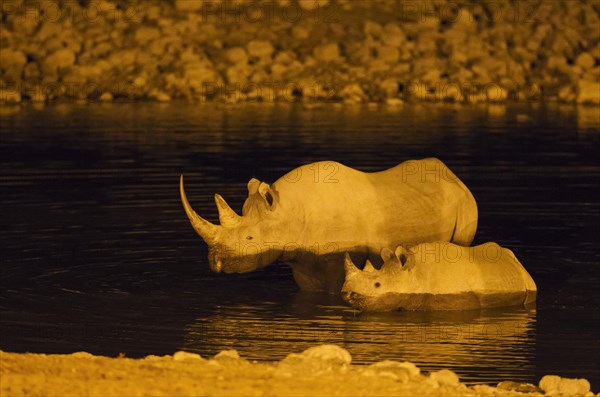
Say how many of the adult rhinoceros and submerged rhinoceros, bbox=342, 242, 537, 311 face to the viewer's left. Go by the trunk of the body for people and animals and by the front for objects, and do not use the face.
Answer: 2

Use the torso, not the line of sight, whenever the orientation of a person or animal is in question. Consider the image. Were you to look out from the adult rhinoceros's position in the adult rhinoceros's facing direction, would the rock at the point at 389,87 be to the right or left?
on its right

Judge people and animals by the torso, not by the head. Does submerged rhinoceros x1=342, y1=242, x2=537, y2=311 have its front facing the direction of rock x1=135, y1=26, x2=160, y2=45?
no

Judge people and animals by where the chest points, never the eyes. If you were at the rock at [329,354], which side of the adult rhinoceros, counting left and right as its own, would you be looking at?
left

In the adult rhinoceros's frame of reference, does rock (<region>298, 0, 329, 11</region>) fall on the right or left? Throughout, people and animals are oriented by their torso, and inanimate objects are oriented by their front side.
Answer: on its right

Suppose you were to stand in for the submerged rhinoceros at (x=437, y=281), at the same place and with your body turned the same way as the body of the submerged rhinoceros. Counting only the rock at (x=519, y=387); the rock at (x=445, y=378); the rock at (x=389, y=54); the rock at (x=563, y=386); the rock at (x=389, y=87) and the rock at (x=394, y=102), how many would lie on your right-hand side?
3

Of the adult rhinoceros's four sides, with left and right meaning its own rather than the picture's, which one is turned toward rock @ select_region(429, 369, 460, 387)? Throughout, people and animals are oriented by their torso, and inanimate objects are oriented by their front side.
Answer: left

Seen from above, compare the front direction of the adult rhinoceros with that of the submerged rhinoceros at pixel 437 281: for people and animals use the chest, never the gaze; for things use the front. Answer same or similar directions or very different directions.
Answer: same or similar directions

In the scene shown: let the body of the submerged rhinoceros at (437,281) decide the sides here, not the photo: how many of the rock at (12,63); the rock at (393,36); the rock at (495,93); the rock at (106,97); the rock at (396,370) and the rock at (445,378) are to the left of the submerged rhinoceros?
2

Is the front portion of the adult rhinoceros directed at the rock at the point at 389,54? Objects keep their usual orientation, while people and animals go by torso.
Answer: no

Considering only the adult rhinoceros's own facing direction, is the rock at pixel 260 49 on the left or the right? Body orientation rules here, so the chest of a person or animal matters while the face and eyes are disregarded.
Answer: on its right

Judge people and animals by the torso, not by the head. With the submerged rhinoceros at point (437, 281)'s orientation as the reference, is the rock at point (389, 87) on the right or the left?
on its right

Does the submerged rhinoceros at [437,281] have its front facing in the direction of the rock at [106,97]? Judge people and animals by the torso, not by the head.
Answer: no

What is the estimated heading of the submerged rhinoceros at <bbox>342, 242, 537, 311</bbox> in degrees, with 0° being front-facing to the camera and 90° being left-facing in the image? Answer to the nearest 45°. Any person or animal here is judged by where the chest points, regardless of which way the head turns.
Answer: approximately 90°

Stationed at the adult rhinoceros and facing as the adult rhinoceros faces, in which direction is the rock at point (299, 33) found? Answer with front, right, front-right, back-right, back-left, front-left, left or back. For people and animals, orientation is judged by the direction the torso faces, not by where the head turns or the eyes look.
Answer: right

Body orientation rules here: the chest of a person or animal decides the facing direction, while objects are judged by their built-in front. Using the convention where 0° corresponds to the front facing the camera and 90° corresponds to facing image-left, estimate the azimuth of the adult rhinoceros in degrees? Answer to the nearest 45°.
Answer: approximately 90°
